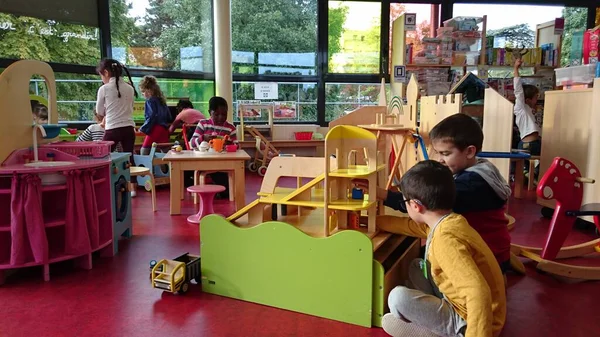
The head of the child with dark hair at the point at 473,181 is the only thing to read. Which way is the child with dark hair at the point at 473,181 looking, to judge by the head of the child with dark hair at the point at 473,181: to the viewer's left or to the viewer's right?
to the viewer's left

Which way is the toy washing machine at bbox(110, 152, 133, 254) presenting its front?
to the viewer's right

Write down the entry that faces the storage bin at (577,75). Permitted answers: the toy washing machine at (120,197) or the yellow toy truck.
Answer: the toy washing machine

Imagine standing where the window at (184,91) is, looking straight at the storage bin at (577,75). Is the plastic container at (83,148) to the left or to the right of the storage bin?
right

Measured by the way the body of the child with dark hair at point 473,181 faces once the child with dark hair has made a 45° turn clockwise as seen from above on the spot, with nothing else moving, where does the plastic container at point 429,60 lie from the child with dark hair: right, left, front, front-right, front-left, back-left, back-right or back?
front-right

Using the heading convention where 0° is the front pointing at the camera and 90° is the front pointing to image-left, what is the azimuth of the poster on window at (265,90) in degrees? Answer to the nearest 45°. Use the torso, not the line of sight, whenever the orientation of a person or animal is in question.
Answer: approximately 0°

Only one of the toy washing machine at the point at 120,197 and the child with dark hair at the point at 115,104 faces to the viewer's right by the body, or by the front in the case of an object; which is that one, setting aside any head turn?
the toy washing machine

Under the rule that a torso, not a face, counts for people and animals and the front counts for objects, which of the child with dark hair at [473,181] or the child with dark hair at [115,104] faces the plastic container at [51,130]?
the child with dark hair at [473,181]
